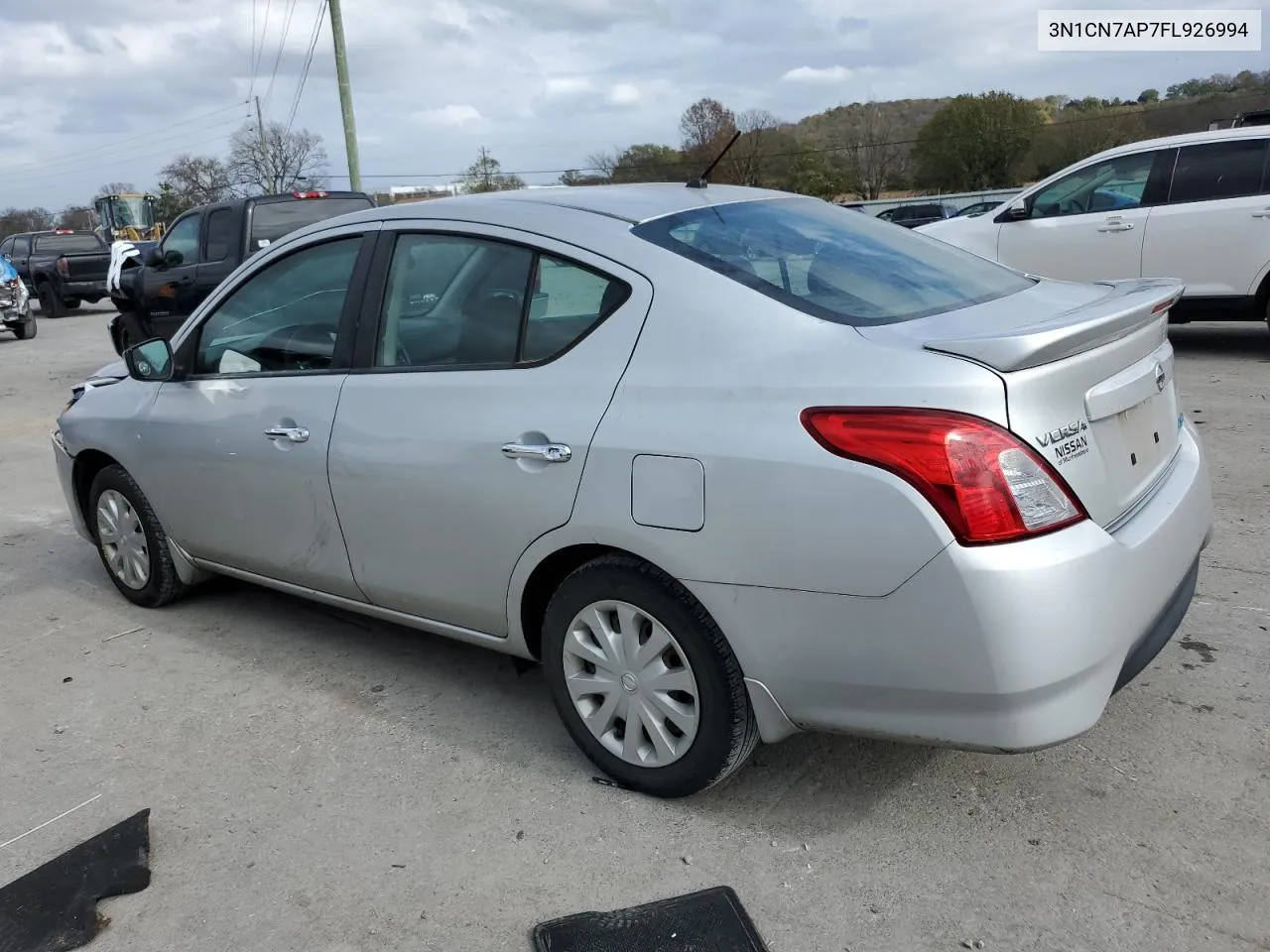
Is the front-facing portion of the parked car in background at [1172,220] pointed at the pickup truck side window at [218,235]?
yes

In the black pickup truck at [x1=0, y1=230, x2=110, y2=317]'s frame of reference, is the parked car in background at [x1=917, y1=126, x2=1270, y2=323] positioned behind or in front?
behind

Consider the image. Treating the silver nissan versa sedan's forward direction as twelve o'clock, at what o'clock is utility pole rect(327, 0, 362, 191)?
The utility pole is roughly at 1 o'clock from the silver nissan versa sedan.

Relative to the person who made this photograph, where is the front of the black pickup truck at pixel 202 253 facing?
facing away from the viewer and to the left of the viewer

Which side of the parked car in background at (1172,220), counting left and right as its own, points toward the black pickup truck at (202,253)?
front

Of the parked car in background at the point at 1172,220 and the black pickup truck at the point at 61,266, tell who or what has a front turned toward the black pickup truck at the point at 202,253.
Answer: the parked car in background

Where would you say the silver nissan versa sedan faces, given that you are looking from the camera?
facing away from the viewer and to the left of the viewer

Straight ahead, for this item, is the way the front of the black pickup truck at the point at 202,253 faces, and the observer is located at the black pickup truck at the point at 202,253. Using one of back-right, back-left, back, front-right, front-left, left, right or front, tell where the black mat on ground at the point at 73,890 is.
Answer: back-left

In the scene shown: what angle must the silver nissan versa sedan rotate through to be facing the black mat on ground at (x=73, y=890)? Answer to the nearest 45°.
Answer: approximately 45° to its left

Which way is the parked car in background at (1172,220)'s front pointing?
to the viewer's left

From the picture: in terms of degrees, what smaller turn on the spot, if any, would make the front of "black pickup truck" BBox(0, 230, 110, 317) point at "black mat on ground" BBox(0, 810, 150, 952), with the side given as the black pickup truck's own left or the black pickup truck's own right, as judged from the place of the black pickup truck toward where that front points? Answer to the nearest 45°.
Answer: approximately 135° to the black pickup truck's own left

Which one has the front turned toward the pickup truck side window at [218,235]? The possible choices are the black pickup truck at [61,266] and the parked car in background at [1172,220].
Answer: the parked car in background
